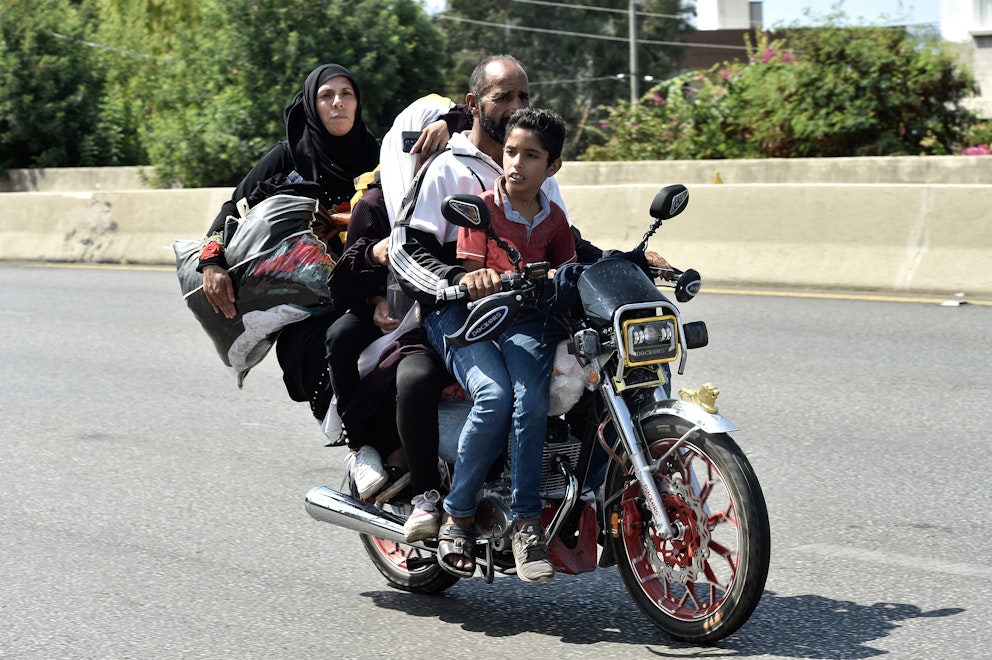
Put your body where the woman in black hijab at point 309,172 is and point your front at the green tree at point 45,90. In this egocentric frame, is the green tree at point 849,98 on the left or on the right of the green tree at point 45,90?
right

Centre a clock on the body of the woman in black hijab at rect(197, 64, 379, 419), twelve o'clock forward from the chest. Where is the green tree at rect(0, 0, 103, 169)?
The green tree is roughly at 7 o'clock from the woman in black hijab.

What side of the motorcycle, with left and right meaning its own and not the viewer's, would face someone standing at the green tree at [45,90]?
back

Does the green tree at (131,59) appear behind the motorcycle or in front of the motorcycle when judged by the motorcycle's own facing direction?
behind

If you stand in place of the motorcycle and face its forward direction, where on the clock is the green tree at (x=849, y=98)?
The green tree is roughly at 8 o'clock from the motorcycle.

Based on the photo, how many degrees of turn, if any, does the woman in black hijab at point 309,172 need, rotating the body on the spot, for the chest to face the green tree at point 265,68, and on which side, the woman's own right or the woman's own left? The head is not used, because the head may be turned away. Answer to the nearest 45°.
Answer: approximately 135° to the woman's own left

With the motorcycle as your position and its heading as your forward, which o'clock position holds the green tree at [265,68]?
The green tree is roughly at 7 o'clock from the motorcycle.

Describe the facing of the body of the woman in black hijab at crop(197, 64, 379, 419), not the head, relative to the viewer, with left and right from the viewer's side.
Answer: facing the viewer and to the right of the viewer
